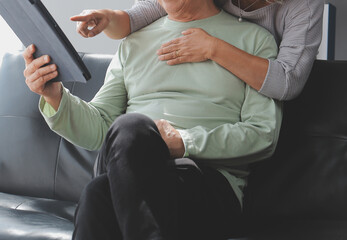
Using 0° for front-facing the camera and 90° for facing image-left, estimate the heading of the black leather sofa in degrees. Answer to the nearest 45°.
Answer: approximately 0°
